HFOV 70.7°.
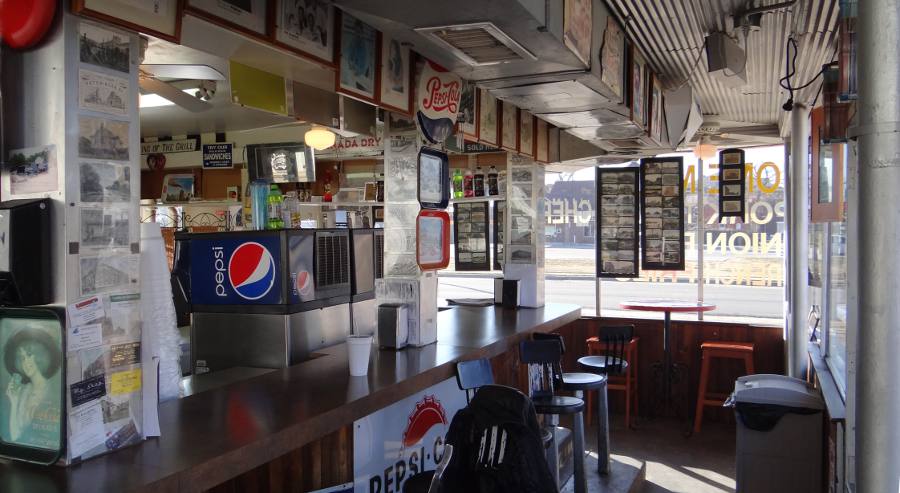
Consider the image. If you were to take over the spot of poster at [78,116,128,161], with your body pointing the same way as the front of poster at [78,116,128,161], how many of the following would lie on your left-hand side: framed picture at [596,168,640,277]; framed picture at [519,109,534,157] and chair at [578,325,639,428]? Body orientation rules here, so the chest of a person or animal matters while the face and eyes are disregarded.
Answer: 3

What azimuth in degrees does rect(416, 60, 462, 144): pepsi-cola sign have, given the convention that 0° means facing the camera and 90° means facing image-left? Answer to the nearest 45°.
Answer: approximately 315°

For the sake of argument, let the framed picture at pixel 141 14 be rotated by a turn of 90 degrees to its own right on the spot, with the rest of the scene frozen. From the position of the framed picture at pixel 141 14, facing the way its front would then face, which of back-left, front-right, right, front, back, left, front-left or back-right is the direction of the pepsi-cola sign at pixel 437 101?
back

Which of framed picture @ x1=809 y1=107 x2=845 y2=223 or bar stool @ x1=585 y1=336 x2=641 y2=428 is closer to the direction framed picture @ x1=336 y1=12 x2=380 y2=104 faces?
the framed picture
